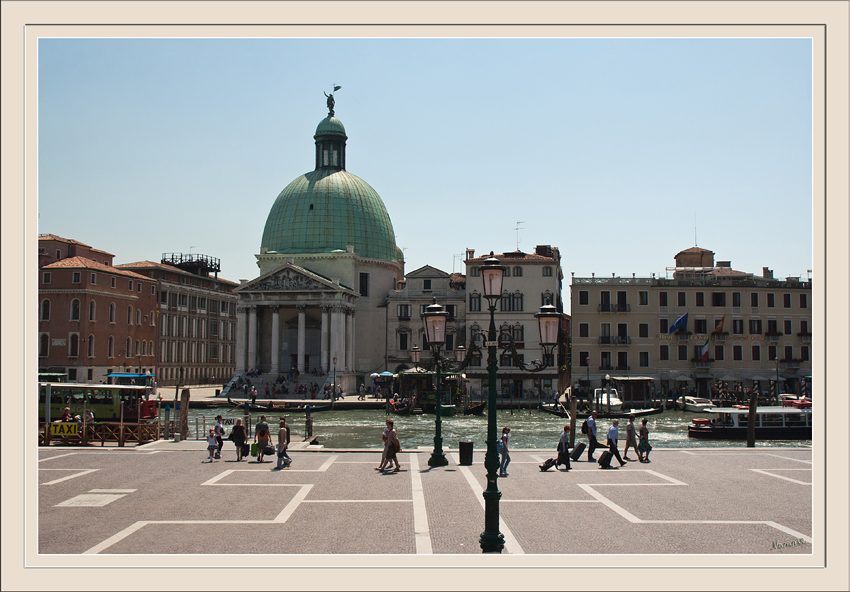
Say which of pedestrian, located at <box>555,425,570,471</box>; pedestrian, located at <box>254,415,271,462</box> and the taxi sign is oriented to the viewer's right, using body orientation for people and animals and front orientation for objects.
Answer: pedestrian, located at <box>555,425,570,471</box>

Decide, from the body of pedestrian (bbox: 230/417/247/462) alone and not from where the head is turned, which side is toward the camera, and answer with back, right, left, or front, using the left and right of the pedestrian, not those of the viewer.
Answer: back
